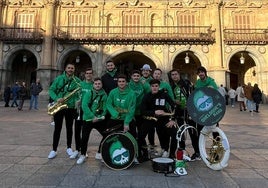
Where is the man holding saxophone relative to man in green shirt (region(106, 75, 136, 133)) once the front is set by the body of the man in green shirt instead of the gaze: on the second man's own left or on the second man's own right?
on the second man's own right

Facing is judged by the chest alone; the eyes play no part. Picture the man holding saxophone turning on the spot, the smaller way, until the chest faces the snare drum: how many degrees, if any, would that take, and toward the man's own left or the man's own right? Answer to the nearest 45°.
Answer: approximately 45° to the man's own left

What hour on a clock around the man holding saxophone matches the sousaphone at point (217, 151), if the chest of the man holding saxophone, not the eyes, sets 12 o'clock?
The sousaphone is roughly at 10 o'clock from the man holding saxophone.

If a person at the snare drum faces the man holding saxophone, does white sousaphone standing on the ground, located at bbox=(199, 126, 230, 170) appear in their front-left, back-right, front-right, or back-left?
back-right

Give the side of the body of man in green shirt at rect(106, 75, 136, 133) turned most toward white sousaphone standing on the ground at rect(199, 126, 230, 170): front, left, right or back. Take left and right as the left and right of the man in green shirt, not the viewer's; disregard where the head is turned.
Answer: left

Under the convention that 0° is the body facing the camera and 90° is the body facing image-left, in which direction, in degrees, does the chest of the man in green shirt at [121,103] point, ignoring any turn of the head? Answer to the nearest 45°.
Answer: approximately 0°

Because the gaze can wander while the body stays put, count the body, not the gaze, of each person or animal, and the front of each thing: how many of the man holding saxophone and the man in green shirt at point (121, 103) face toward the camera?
2

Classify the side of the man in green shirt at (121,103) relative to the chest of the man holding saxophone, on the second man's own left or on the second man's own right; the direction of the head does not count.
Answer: on the second man's own left
